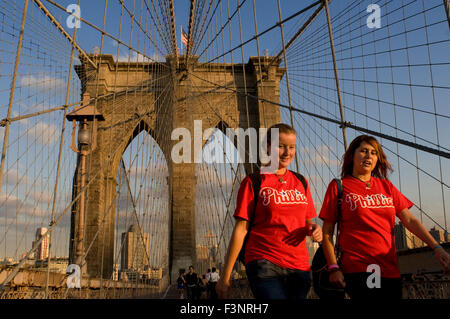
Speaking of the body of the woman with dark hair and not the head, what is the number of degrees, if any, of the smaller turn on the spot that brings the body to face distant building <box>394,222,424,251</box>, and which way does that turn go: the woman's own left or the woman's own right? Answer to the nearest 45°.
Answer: approximately 180°

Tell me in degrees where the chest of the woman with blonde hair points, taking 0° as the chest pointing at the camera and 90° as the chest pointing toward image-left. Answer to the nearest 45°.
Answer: approximately 315°

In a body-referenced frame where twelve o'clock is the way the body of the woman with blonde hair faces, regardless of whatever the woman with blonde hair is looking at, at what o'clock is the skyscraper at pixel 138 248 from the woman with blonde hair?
The skyscraper is roughly at 7 o'clock from the woman with blonde hair.

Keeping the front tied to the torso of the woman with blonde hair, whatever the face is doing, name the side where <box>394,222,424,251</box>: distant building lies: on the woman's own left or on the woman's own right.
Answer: on the woman's own left

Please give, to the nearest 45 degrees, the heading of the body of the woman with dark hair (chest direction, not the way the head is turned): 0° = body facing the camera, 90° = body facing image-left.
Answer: approximately 0°

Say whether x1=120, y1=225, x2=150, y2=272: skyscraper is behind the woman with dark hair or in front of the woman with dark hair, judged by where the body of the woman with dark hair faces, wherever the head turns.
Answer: behind
